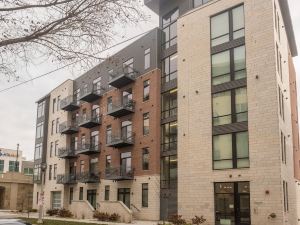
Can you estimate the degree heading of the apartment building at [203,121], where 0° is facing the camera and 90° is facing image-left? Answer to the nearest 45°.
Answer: approximately 45°

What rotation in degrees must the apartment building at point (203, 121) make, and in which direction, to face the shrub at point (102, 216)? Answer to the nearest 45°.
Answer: approximately 90° to its right

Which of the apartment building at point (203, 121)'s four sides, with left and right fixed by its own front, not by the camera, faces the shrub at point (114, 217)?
right
